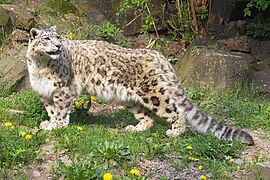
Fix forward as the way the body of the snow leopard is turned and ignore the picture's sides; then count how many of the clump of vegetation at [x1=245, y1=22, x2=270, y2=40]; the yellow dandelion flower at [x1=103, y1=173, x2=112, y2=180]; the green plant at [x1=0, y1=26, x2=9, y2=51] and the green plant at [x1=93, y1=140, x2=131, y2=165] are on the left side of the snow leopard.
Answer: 2

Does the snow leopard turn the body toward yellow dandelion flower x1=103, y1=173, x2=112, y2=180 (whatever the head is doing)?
no

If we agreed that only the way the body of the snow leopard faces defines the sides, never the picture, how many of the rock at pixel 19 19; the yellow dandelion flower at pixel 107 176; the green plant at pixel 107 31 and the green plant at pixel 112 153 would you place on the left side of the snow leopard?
2

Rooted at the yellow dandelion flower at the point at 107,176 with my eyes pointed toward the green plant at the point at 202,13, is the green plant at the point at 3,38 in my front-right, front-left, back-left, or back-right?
front-left

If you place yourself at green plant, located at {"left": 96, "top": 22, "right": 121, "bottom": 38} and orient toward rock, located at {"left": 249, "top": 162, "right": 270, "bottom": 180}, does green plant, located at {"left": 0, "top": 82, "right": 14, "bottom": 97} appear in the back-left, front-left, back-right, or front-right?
front-right

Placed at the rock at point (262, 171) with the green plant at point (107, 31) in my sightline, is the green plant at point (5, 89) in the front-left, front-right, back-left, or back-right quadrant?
front-left

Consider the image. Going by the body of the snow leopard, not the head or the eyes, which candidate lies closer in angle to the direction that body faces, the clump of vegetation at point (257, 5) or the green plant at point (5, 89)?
the green plant

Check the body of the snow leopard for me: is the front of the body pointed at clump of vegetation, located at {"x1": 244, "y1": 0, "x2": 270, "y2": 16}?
no

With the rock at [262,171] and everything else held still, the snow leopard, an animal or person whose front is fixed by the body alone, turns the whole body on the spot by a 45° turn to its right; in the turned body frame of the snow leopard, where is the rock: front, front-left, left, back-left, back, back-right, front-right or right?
back

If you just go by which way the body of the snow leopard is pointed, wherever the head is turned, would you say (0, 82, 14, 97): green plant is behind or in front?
in front

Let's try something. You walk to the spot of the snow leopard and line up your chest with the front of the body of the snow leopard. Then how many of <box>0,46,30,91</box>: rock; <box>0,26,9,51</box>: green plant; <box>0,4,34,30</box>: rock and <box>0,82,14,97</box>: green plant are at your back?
0

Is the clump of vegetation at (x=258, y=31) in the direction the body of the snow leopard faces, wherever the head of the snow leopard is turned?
no

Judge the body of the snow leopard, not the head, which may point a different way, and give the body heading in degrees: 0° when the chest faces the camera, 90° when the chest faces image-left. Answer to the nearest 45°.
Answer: approximately 90°
